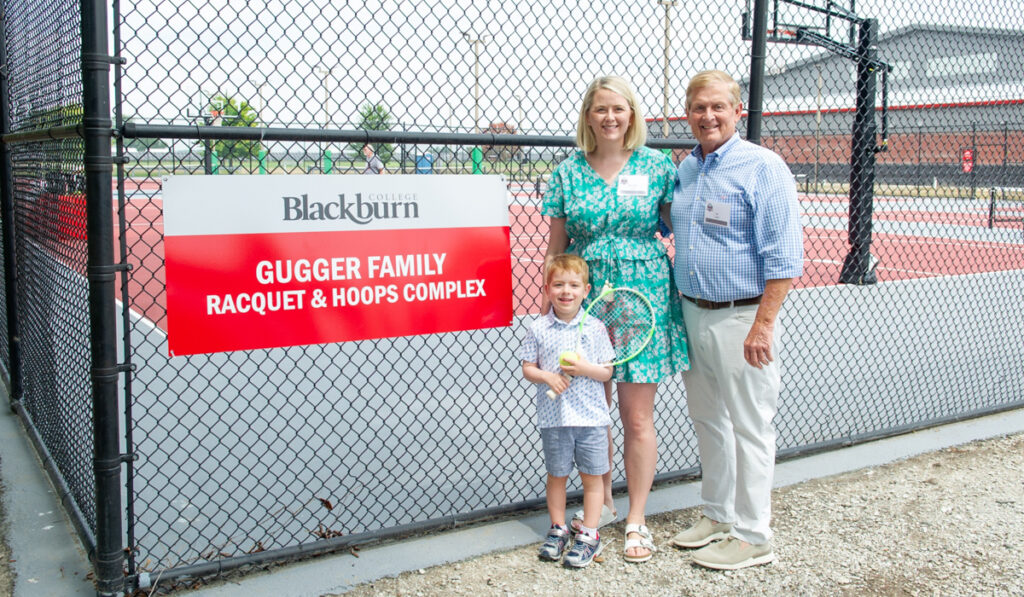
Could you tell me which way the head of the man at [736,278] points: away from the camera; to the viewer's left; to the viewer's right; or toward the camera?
toward the camera

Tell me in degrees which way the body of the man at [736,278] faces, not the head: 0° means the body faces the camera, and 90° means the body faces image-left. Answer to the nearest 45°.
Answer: approximately 45°

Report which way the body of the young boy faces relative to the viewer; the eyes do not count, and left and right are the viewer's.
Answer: facing the viewer

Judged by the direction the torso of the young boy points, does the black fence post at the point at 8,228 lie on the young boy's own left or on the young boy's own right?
on the young boy's own right

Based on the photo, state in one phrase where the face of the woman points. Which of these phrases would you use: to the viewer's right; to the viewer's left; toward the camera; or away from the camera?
toward the camera

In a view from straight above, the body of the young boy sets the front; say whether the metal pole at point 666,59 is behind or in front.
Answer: behind

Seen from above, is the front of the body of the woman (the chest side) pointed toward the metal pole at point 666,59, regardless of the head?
no

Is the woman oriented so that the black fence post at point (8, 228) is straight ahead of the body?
no

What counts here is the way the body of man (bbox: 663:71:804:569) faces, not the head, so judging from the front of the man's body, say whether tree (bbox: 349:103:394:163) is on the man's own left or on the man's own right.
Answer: on the man's own right

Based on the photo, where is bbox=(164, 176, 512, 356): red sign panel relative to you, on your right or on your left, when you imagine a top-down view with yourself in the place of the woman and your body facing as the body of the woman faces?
on your right

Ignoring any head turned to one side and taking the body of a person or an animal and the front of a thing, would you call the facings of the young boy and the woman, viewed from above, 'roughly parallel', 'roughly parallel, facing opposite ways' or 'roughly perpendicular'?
roughly parallel

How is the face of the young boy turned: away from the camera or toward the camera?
toward the camera

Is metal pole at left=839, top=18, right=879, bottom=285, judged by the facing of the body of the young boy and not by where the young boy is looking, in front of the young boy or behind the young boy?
behind

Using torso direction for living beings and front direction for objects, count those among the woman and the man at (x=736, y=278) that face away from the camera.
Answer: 0
